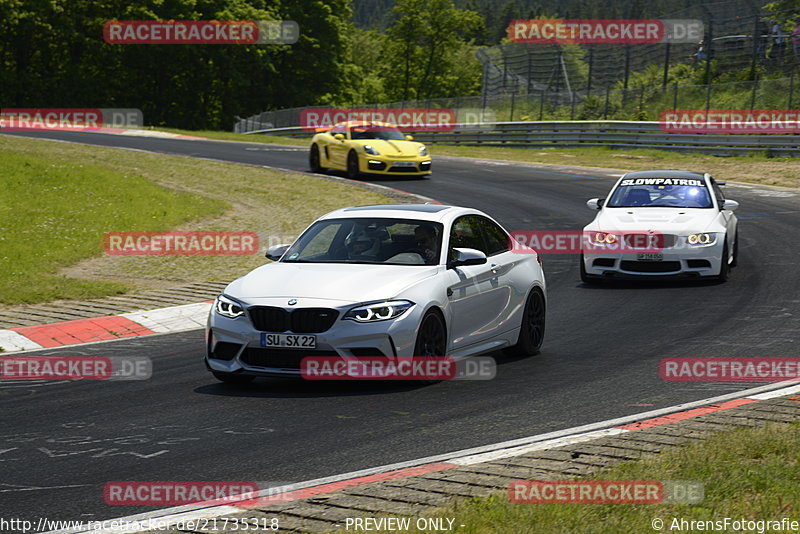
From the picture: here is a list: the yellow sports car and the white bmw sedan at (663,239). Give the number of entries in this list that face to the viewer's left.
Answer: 0

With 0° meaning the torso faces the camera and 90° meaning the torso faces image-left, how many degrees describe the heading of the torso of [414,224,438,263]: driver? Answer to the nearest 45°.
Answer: approximately 45°

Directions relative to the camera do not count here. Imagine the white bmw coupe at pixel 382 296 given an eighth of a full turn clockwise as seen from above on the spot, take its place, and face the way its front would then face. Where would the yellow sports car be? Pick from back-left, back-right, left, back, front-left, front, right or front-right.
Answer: right

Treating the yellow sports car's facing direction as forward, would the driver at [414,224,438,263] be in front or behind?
in front

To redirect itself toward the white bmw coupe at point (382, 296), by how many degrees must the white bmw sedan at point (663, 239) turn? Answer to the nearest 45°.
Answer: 0° — it already faces it

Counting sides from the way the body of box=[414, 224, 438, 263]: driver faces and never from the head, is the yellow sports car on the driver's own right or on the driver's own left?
on the driver's own right

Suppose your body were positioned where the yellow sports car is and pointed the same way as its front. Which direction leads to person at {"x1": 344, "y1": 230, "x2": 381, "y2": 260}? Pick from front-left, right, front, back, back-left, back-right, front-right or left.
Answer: front-right

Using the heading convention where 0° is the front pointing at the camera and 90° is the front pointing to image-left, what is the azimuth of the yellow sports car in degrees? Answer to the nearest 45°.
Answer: approximately 315°

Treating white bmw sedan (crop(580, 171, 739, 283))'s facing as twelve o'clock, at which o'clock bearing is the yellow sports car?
The yellow sports car is roughly at 5 o'clock from the white bmw sedan.

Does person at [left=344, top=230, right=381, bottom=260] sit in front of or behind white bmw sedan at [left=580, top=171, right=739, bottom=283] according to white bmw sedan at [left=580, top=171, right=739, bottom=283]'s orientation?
in front

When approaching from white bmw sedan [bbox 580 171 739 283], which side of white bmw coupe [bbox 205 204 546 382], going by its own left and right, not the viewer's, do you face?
back
